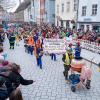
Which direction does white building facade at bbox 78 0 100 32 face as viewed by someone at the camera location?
facing the viewer and to the left of the viewer

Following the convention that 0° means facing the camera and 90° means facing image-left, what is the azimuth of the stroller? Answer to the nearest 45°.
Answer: approximately 45°

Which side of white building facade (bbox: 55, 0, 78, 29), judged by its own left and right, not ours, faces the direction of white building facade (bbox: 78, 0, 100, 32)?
left

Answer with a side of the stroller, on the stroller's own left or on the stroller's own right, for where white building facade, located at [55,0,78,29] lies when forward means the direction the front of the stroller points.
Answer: on the stroller's own right

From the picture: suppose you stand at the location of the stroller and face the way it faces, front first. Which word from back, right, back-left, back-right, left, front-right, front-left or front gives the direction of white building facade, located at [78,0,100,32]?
back-right

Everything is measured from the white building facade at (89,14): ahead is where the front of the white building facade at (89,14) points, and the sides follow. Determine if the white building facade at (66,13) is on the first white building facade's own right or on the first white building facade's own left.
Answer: on the first white building facade's own right

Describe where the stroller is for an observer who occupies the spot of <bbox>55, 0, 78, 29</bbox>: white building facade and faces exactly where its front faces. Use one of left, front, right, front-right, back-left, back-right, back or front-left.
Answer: front-left

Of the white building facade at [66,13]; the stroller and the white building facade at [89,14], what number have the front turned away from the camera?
0
